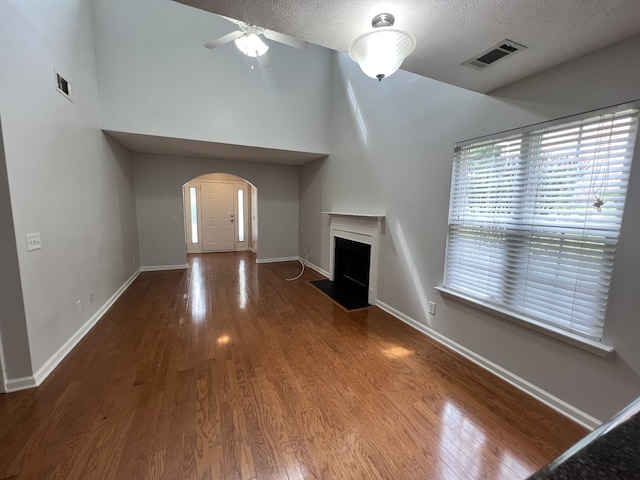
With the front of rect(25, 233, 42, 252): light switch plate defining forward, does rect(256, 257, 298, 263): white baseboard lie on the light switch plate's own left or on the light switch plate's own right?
on the light switch plate's own left

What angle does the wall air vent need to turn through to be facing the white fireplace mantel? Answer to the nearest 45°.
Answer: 0° — it already faces it

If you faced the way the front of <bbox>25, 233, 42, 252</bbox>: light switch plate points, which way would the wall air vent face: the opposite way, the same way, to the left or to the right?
the same way

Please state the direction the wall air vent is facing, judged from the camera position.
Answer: facing the viewer and to the right of the viewer

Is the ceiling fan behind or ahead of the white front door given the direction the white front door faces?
ahead

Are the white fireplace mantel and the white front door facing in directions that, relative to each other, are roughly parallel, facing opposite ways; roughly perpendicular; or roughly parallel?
roughly perpendicular

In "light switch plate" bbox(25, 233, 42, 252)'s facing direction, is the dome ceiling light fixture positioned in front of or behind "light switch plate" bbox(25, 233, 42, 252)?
in front

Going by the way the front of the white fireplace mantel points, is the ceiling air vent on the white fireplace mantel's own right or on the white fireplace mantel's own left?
on the white fireplace mantel's own left

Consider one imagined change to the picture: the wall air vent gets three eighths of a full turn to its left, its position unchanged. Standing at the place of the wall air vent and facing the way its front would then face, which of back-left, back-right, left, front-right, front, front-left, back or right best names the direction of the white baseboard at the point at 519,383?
back-right

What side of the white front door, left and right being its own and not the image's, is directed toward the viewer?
front

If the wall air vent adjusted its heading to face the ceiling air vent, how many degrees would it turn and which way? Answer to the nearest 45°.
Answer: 0° — it already faces it

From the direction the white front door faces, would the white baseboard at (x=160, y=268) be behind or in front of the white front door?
in front

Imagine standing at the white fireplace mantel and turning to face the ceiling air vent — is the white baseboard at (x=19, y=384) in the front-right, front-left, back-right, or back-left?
front-right

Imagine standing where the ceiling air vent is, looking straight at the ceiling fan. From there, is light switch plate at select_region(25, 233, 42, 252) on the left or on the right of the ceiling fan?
left

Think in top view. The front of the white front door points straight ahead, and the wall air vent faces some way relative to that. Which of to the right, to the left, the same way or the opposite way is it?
to the left

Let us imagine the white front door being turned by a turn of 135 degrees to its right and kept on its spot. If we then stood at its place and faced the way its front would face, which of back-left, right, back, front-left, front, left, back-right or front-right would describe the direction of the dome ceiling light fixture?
back-left

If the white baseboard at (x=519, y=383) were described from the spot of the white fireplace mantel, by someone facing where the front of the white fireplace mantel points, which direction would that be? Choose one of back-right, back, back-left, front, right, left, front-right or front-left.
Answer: left

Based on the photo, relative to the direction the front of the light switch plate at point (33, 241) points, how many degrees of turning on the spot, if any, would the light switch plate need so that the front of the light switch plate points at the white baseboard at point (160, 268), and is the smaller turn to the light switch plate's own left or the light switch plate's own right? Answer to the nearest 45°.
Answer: approximately 90° to the light switch plate's own left

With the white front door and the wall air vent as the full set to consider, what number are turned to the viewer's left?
0
